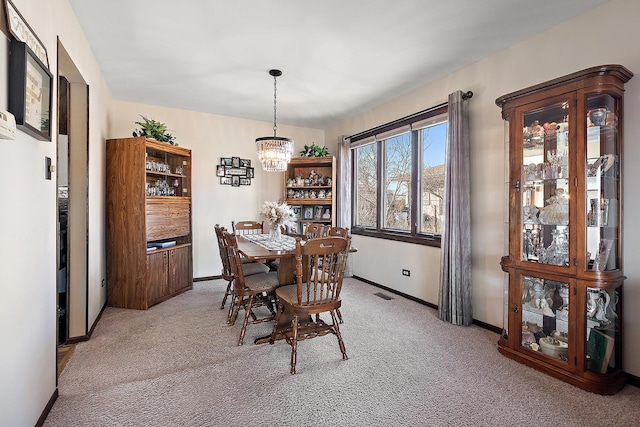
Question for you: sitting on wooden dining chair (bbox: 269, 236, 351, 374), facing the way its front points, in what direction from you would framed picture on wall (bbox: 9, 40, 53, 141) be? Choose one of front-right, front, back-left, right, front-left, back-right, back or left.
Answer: left

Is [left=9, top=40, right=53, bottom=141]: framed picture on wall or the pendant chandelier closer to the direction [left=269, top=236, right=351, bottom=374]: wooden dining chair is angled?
the pendant chandelier

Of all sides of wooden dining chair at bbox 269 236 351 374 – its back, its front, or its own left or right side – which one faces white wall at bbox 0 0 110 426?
left

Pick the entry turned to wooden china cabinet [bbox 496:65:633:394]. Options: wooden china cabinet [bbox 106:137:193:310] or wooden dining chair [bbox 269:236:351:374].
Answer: wooden china cabinet [bbox 106:137:193:310]

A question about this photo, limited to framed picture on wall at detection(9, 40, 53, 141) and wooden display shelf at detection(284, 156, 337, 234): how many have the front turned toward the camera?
1

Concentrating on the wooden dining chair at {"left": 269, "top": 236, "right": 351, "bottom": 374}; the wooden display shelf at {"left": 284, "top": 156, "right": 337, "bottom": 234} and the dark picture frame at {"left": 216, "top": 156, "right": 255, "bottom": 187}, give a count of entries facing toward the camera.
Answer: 2

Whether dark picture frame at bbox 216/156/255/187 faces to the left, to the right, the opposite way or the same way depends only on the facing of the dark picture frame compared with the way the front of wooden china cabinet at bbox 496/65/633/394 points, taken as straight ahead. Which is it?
to the left

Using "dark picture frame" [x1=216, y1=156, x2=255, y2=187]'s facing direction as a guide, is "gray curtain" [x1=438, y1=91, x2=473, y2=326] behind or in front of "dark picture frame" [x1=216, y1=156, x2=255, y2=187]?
in front

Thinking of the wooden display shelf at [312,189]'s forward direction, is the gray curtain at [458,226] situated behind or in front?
in front

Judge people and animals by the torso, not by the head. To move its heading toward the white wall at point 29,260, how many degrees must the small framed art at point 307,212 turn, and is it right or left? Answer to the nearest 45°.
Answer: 0° — it already faces it

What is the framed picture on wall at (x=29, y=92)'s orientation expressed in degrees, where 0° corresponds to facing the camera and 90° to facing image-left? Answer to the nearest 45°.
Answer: approximately 270°

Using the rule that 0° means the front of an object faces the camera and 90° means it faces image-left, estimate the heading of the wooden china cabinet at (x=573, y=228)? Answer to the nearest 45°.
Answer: approximately 45°

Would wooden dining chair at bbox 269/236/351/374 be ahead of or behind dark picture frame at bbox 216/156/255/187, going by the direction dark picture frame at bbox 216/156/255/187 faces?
ahead

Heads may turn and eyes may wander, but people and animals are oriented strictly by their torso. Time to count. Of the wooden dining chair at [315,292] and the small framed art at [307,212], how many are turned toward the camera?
1

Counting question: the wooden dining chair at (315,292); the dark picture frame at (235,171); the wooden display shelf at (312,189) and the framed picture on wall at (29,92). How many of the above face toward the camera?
2

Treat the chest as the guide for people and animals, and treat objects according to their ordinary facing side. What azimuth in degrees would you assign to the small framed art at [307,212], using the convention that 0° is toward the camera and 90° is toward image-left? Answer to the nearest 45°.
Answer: approximately 0°

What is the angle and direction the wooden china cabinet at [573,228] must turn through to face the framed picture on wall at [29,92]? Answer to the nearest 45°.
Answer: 0° — it already faces it

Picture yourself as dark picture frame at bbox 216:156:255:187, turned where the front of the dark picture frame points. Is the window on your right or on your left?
on your left

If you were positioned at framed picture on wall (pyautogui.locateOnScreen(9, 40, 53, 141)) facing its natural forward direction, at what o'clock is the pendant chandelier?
The pendant chandelier is roughly at 11 o'clock from the framed picture on wall.

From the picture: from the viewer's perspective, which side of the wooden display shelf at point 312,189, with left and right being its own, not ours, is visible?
front

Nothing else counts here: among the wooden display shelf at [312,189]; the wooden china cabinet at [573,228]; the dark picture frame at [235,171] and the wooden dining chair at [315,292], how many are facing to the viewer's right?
0
